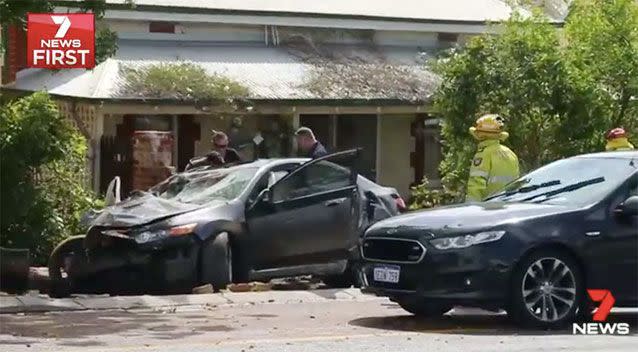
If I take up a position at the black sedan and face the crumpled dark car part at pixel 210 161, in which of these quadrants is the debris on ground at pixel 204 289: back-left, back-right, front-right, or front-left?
front-left

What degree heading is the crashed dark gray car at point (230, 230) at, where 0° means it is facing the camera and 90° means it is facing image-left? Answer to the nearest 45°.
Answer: approximately 45°

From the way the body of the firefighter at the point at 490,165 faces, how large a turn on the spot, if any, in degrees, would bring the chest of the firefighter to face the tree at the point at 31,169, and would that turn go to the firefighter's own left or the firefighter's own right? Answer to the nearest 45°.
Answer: approximately 45° to the firefighter's own left

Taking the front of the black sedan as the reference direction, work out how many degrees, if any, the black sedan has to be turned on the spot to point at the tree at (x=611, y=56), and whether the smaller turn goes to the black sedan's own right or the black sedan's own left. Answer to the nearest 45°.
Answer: approximately 135° to the black sedan's own right

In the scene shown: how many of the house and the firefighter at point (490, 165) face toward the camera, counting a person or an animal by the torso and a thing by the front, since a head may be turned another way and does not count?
1

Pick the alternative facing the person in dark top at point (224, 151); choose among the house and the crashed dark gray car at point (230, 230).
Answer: the house

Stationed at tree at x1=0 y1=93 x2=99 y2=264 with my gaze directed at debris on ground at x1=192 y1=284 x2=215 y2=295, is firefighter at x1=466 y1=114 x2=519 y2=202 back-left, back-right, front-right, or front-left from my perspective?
front-left

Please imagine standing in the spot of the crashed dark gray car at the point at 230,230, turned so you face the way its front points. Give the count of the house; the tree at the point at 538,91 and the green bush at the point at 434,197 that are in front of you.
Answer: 0

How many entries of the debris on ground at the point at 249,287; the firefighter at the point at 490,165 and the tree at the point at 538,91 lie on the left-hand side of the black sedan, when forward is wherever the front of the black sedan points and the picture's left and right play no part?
0

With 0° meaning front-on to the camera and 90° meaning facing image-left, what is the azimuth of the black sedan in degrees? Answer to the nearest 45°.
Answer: approximately 45°

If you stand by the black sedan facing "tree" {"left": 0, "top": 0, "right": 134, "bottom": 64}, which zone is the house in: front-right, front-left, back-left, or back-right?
front-right

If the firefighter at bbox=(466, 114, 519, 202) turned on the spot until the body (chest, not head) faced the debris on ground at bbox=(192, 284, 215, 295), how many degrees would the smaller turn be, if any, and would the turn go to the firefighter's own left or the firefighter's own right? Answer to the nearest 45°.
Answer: approximately 45° to the firefighter's own left

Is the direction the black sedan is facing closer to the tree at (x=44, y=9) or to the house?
the tree

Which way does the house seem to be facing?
toward the camera

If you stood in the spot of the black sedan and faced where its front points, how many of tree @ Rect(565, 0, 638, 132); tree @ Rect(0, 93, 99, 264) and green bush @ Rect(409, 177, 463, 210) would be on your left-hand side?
0

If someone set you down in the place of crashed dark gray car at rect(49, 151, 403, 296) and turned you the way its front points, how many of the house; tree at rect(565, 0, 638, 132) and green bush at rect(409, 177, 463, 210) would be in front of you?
0

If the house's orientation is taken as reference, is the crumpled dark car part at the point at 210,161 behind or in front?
in front
